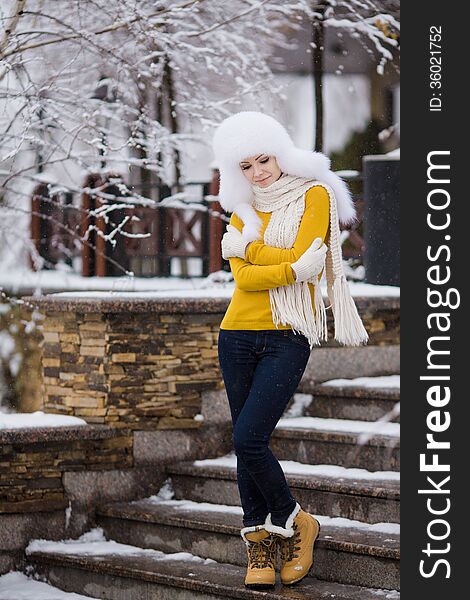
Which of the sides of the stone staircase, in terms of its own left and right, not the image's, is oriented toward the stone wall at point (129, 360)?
right

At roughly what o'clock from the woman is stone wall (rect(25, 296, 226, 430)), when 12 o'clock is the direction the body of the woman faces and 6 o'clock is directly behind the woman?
The stone wall is roughly at 5 o'clock from the woman.

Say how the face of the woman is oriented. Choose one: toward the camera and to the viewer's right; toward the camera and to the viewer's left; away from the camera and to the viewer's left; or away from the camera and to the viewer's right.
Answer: toward the camera and to the viewer's left
